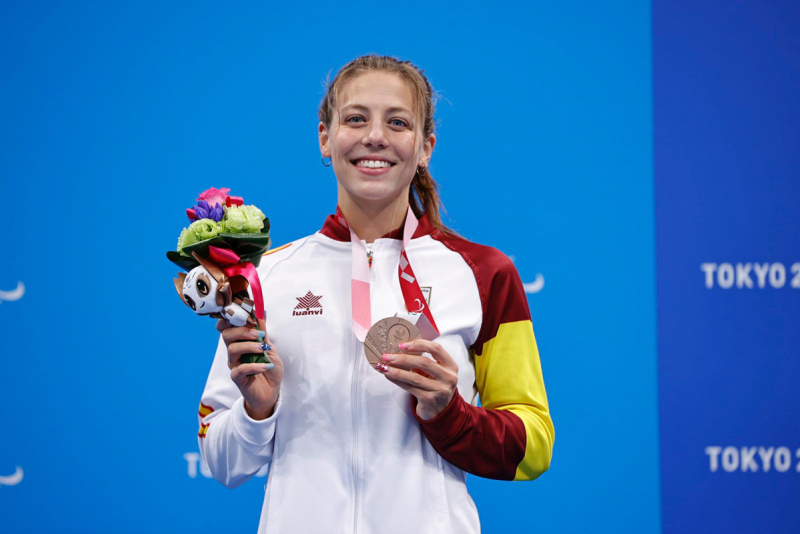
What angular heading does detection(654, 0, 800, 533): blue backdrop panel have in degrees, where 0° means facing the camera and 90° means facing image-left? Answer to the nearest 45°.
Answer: approximately 0°

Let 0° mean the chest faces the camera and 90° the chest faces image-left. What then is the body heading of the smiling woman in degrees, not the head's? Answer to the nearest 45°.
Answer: approximately 0°

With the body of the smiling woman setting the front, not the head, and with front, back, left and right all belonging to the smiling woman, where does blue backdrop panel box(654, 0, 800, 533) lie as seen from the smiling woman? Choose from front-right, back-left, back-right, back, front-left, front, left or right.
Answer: back-left

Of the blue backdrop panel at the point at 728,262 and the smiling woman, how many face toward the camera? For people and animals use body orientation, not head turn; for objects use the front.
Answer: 2

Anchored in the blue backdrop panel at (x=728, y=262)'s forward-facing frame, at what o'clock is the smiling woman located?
The smiling woman is roughly at 1 o'clock from the blue backdrop panel.
